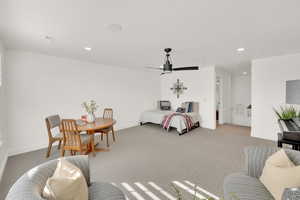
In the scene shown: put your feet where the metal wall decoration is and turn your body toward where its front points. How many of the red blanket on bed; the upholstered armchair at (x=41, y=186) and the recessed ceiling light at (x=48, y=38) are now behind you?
0

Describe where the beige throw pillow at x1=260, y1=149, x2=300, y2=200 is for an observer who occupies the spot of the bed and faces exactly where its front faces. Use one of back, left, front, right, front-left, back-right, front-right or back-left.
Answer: front-left

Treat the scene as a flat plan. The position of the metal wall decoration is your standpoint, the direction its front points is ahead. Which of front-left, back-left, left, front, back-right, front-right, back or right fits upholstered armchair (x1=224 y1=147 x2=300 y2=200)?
front

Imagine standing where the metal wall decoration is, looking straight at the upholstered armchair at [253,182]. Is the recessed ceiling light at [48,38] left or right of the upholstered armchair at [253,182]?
right

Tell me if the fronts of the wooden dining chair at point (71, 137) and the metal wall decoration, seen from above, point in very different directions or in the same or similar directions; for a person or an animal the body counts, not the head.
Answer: very different directions

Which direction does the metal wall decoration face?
toward the camera

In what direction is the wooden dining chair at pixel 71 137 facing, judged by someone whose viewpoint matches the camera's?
facing away from the viewer and to the right of the viewer

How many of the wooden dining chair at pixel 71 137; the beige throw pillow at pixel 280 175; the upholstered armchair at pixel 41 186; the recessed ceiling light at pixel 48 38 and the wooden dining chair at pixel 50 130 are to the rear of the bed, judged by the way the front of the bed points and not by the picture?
0

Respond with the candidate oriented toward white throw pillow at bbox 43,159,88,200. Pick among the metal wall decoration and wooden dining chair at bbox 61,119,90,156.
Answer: the metal wall decoration

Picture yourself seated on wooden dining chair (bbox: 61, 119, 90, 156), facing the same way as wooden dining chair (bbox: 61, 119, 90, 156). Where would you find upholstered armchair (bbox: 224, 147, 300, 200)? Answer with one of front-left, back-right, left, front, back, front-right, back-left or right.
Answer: right

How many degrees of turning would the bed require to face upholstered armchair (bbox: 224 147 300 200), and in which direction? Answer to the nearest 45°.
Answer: approximately 45° to its left

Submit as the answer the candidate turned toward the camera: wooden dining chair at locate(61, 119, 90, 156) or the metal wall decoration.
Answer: the metal wall decoration

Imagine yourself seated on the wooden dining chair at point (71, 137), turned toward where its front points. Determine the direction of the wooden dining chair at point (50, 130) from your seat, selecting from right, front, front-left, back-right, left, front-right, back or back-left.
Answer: left

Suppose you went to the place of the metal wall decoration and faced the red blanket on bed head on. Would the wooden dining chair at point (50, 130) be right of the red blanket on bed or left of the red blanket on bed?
right

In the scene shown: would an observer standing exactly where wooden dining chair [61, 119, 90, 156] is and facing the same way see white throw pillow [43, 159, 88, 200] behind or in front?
behind

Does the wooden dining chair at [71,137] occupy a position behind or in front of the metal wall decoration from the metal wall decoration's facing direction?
in front
